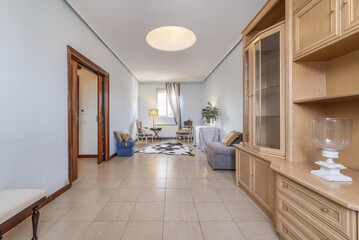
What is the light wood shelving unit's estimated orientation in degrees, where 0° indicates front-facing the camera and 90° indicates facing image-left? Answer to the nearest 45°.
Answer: approximately 45°

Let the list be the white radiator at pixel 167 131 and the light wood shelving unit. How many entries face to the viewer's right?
0

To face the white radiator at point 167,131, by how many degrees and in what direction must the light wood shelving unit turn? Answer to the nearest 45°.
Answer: approximately 90° to its right

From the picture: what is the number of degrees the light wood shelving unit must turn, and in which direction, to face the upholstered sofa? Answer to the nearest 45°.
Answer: approximately 90° to its right

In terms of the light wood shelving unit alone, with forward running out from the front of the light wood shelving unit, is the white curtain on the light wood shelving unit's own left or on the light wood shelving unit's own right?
on the light wood shelving unit's own right

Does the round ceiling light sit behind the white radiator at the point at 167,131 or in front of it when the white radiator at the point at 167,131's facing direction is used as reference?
in front

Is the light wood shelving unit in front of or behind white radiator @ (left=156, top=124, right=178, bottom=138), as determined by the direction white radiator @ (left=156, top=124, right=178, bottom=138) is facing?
in front

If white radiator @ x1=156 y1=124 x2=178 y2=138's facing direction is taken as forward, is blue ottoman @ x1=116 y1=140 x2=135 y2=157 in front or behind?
in front

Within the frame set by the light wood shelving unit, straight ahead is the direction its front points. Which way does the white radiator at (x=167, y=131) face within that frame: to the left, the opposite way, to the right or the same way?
to the left

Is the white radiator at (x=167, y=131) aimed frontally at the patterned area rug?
yes

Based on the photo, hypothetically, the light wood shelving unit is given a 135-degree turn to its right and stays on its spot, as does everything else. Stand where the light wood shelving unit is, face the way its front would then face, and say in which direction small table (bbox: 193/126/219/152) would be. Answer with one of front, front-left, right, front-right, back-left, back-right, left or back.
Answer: front-left
